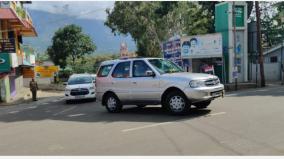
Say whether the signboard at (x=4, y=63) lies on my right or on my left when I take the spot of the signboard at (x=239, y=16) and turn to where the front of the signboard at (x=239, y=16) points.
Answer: on my right

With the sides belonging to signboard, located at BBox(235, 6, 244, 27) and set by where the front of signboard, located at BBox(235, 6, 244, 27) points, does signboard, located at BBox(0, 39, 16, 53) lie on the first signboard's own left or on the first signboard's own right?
on the first signboard's own right

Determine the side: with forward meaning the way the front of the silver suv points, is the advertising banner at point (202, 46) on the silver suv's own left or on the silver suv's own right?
on the silver suv's own left

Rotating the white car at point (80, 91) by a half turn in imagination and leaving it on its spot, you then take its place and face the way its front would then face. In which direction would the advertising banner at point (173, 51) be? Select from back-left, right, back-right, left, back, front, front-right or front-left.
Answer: front-right

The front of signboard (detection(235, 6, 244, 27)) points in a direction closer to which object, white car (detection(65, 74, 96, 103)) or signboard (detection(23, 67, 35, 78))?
the white car

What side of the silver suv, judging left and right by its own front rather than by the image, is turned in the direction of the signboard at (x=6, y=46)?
back

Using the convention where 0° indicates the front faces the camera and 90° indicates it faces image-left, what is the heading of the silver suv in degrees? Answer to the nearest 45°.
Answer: approximately 315°

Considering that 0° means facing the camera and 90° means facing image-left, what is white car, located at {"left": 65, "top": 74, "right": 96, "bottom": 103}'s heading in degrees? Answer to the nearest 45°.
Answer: approximately 0°

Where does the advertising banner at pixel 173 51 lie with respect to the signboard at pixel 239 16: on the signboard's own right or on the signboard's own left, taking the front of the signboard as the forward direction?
on the signboard's own right

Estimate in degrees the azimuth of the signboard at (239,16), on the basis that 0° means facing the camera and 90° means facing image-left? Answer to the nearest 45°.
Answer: approximately 0°

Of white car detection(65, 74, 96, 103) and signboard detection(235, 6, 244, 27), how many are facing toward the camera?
2
